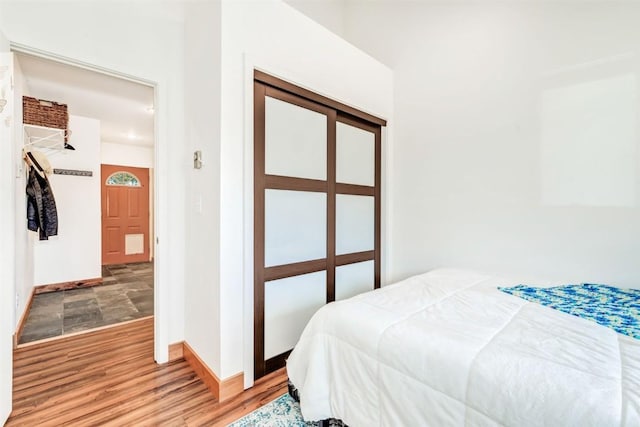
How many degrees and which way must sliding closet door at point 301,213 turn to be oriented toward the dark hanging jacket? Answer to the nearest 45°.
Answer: approximately 135° to its right

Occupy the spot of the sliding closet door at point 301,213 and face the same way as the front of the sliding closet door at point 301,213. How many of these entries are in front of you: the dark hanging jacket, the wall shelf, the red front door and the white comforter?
1

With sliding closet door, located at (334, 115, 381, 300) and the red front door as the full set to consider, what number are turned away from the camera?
0

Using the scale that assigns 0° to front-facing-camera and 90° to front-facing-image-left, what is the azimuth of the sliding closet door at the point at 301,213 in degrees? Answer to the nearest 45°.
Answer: approximately 315°

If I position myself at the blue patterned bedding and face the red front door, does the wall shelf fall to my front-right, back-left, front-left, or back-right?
front-left

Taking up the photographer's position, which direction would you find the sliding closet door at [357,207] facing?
facing the viewer and to the right of the viewer

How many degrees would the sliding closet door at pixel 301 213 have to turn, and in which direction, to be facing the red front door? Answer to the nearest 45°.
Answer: approximately 180°

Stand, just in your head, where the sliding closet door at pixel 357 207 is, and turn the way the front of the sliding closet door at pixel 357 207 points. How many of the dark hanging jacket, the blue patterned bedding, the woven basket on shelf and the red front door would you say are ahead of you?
1

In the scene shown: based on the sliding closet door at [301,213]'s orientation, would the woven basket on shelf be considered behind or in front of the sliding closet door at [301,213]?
behind

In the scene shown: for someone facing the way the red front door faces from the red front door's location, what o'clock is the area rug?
The area rug is roughly at 12 o'clock from the red front door.

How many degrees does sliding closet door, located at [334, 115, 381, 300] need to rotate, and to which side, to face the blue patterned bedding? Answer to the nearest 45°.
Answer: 0° — it already faces it

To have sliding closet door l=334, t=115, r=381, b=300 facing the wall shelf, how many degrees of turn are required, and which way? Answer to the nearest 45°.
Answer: approximately 135° to its right

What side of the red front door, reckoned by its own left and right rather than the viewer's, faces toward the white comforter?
front

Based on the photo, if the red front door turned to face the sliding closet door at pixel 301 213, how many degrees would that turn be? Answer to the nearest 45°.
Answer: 0° — it already faces it

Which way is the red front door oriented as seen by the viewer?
toward the camera
